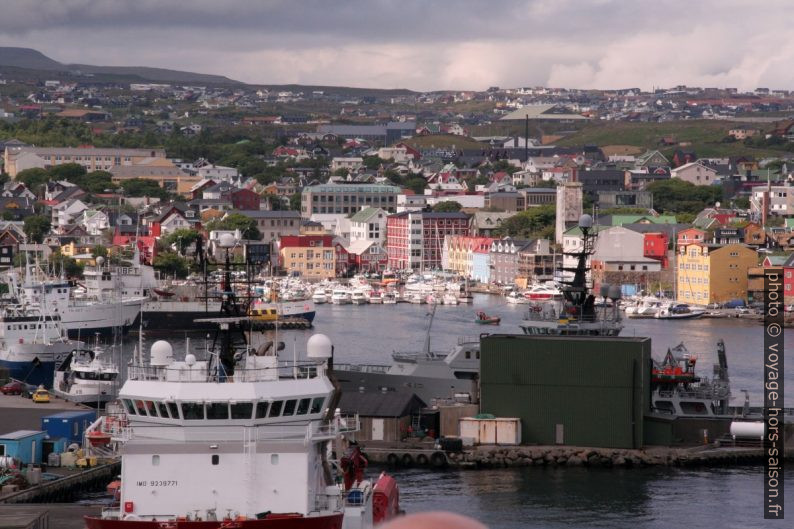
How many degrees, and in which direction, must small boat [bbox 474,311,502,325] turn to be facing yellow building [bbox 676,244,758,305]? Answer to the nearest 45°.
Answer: approximately 45° to its left

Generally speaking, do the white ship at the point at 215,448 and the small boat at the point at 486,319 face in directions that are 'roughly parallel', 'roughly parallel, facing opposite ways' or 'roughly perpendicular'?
roughly perpendicular

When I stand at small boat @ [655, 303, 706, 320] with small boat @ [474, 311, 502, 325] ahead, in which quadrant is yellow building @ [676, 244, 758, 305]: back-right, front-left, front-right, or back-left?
back-right

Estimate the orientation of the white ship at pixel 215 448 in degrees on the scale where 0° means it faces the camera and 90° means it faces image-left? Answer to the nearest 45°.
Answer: approximately 0°

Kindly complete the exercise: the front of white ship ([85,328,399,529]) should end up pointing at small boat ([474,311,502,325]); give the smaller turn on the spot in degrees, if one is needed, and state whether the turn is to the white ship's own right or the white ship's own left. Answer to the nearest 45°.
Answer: approximately 180°

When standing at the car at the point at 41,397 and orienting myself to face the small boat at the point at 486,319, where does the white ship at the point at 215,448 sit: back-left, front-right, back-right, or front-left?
back-right

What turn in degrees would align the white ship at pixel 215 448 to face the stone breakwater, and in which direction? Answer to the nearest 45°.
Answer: approximately 135° to its left

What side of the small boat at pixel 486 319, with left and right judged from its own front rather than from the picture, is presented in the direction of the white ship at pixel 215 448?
right
